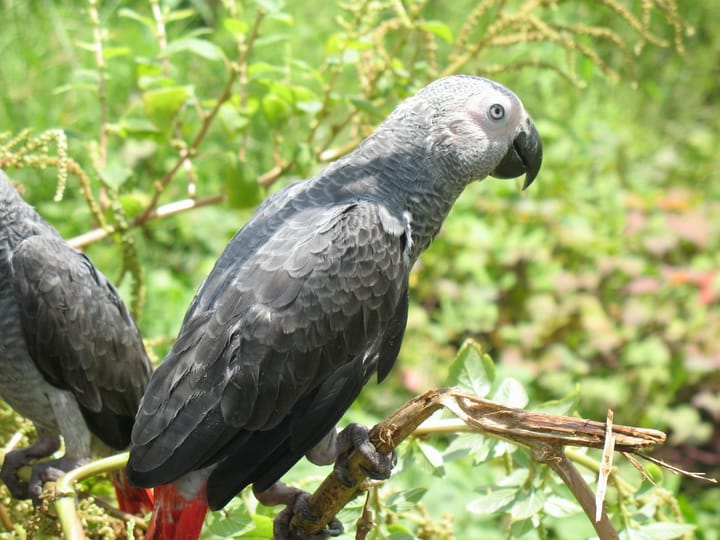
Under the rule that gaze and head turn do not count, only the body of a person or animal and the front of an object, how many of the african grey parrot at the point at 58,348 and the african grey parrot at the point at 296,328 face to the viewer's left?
1

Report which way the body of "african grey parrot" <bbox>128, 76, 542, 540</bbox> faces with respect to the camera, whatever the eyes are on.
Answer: to the viewer's right

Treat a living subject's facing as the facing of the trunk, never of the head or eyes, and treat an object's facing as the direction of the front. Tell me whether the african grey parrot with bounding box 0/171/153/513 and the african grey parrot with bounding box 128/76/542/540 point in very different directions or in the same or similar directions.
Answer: very different directions

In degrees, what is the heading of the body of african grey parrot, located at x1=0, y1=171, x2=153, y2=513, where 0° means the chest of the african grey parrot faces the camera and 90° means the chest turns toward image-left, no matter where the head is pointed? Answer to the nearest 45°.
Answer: approximately 90°

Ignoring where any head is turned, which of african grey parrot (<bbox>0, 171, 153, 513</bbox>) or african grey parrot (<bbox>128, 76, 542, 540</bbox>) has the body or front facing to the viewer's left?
african grey parrot (<bbox>0, 171, 153, 513</bbox>)

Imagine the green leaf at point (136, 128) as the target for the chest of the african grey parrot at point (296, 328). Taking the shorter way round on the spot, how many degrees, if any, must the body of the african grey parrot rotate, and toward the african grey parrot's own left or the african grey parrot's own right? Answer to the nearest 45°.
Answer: approximately 90° to the african grey parrot's own left

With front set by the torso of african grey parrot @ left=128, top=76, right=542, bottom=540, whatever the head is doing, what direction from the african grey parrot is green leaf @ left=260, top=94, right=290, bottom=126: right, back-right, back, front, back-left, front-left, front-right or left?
left
